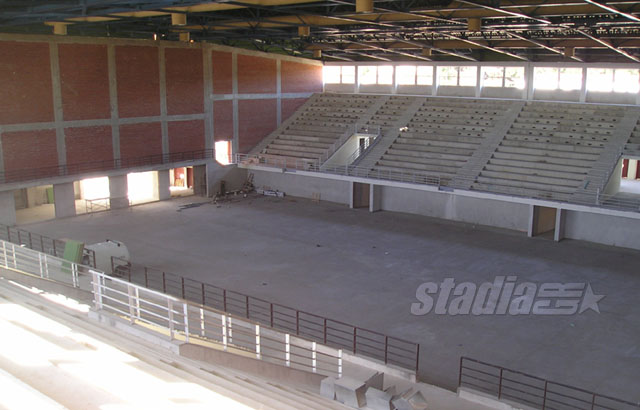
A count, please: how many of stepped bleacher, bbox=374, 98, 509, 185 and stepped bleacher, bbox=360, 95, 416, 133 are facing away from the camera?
0

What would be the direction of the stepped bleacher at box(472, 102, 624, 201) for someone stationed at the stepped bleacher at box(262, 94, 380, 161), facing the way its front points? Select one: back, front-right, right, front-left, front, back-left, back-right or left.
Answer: left

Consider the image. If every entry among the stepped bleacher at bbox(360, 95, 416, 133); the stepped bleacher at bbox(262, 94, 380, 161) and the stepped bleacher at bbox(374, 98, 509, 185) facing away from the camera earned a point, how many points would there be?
0

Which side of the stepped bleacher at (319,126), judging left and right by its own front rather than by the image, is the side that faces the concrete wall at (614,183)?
left

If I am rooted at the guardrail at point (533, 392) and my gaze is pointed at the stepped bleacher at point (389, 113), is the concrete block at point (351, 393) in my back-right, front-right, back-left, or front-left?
back-left

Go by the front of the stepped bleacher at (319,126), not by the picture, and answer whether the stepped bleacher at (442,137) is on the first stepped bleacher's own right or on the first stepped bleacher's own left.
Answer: on the first stepped bleacher's own left

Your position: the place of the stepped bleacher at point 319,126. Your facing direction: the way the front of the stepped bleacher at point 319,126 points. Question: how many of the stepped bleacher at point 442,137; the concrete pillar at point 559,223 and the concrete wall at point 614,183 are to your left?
3

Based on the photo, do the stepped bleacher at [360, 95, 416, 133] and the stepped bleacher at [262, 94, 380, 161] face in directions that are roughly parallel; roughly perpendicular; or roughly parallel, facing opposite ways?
roughly parallel

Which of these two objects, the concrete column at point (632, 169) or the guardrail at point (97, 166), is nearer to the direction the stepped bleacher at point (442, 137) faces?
the guardrail

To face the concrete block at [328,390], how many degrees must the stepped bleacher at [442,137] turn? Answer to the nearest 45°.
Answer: approximately 45° to its left

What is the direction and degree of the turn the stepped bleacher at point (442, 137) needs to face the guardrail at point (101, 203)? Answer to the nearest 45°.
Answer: approximately 45° to its right

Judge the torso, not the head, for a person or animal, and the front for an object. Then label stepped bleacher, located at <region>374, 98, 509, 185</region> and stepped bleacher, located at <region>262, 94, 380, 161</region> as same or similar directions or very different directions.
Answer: same or similar directions

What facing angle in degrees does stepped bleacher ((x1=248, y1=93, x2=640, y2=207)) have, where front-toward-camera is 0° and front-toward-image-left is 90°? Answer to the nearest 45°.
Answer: approximately 45°

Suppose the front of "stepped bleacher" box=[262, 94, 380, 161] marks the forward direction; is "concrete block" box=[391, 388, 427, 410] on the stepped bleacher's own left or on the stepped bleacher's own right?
on the stepped bleacher's own left
